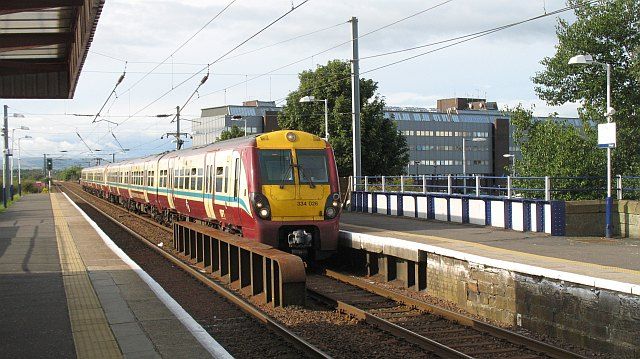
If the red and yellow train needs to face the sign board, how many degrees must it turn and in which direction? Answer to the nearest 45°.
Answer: approximately 45° to its left

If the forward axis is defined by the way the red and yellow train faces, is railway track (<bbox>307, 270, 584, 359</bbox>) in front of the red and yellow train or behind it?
in front

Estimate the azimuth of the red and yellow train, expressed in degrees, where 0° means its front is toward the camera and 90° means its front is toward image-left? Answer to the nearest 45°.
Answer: approximately 315°

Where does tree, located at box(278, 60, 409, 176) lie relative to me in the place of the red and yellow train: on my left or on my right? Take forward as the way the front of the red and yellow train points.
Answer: on my left

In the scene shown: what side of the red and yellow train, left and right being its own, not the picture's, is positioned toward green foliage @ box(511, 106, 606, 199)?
left
